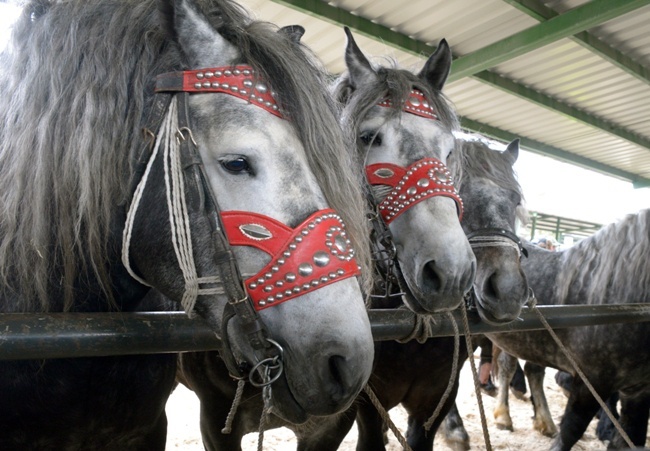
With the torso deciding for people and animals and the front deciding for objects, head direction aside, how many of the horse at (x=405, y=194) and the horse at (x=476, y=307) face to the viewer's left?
0

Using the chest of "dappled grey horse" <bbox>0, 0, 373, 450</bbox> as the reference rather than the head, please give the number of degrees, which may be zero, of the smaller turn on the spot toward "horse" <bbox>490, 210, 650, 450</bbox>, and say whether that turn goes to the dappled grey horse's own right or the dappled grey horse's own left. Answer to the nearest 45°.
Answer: approximately 90° to the dappled grey horse's own left

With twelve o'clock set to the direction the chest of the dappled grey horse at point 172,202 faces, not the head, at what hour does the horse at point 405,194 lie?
The horse is roughly at 9 o'clock from the dappled grey horse.

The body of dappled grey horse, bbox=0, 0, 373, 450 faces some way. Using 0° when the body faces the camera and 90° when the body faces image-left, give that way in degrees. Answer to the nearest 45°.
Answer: approximately 315°

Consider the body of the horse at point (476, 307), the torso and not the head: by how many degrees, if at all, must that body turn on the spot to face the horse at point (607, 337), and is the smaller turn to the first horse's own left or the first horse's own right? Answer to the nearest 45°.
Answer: approximately 90° to the first horse's own left

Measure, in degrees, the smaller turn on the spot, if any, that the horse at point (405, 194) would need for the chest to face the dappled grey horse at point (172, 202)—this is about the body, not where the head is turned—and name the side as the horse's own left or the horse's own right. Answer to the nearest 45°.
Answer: approximately 90° to the horse's own right
